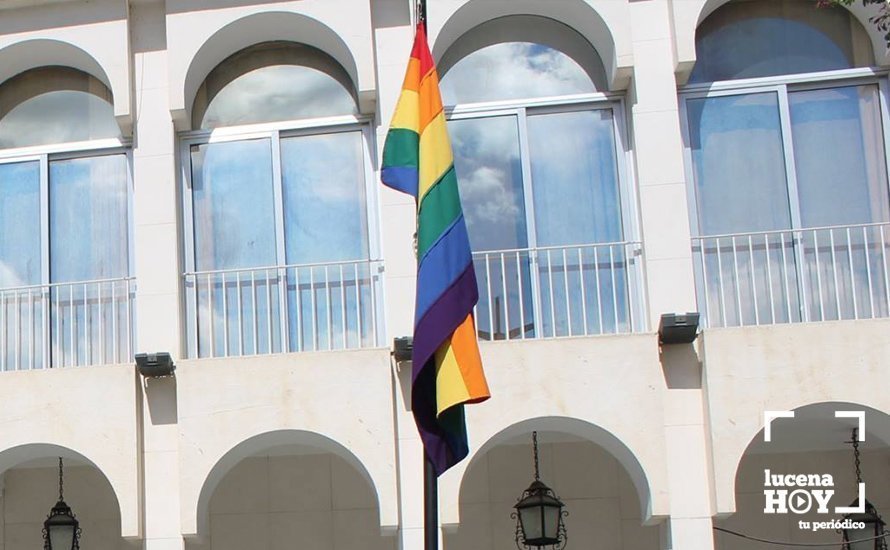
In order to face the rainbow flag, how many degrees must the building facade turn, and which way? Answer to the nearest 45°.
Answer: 0° — it already faces it

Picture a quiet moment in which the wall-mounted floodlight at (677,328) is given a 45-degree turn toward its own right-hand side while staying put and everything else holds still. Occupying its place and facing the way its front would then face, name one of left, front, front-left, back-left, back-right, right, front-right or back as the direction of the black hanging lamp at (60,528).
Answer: front-right

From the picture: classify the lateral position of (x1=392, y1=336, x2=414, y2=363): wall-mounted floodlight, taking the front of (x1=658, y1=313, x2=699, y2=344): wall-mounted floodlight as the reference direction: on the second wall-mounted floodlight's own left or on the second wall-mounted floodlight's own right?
on the second wall-mounted floodlight's own right

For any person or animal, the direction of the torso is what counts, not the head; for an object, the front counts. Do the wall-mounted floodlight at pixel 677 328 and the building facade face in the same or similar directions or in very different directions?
same or similar directions

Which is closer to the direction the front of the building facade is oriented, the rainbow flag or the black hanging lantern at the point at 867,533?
the rainbow flag

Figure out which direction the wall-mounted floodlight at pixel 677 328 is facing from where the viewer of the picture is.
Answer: facing the viewer

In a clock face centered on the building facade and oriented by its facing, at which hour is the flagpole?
The flagpole is roughly at 12 o'clock from the building facade.
